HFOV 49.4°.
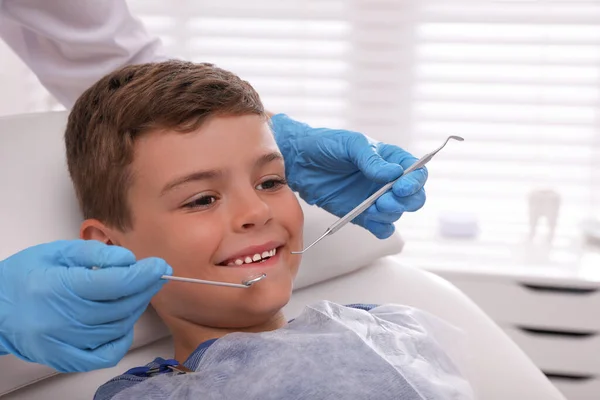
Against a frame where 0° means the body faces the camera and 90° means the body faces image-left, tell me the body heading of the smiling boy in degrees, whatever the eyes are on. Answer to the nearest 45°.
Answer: approximately 315°
